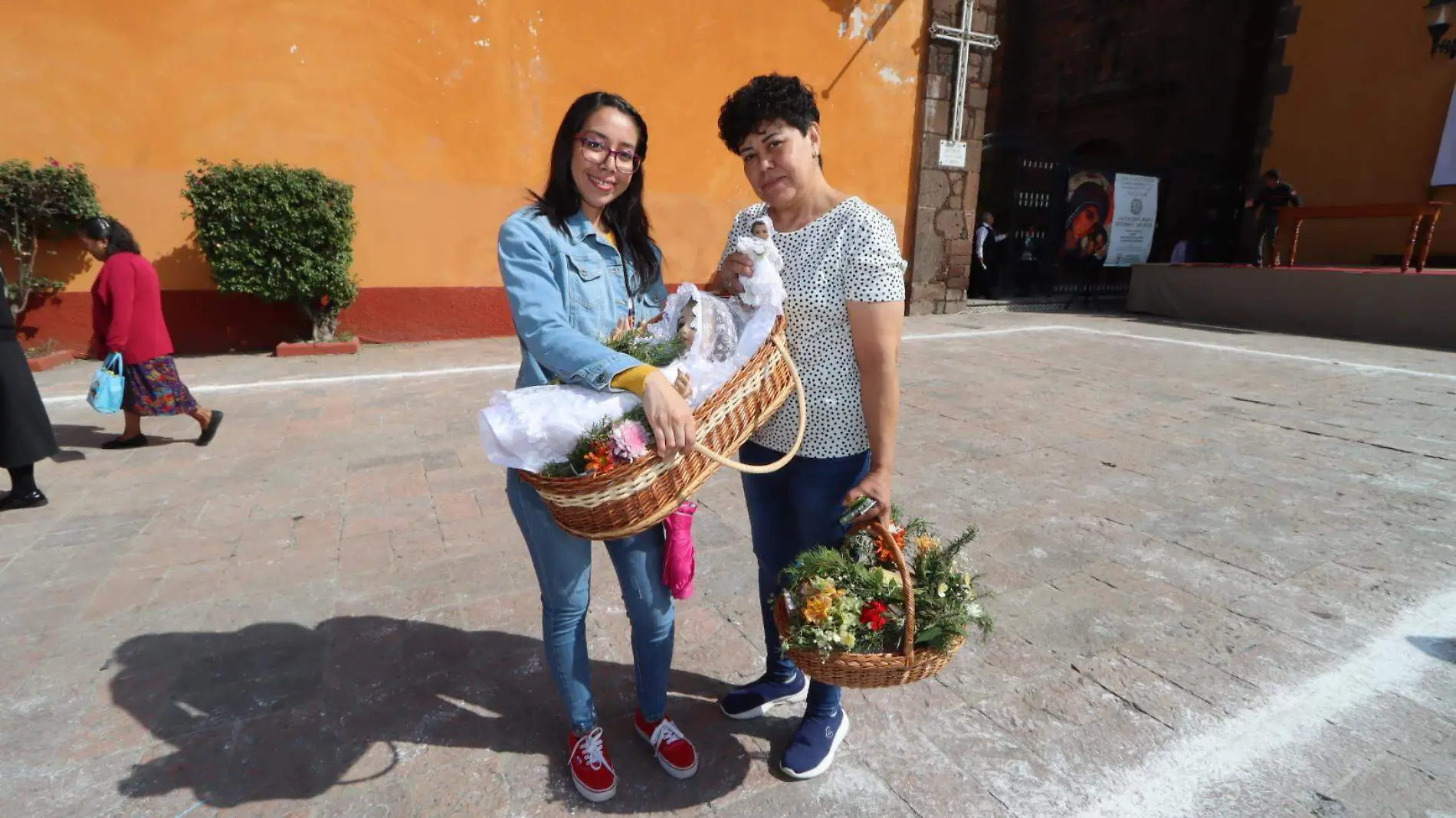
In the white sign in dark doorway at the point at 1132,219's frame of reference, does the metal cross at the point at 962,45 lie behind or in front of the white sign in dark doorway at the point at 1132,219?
in front

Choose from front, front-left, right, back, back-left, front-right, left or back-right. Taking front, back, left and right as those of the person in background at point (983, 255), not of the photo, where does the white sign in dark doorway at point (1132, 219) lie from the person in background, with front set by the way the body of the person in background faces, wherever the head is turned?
front-left

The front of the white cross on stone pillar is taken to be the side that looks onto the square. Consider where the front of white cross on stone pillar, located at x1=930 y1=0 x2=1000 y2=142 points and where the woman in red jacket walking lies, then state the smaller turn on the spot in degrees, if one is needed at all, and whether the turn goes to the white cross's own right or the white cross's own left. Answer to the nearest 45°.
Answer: approximately 45° to the white cross's own right

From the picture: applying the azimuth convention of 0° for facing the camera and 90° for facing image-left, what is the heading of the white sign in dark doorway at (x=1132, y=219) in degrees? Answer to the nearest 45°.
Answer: approximately 0°

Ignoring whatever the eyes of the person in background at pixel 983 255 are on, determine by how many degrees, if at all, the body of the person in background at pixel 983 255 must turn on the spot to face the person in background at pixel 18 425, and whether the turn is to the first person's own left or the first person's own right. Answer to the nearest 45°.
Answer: approximately 90° to the first person's own right

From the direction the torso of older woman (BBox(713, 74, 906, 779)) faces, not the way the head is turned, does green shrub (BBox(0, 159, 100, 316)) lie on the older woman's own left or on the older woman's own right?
on the older woman's own right

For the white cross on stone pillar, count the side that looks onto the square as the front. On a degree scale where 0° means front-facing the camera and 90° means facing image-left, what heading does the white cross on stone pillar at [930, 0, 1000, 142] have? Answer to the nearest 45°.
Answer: approximately 0°

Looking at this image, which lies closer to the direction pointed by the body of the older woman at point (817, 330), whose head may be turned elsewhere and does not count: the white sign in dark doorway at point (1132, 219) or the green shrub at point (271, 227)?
the green shrub

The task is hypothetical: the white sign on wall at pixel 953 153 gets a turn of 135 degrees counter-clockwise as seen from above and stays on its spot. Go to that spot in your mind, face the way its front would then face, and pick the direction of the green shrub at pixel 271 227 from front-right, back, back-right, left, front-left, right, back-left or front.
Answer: back
